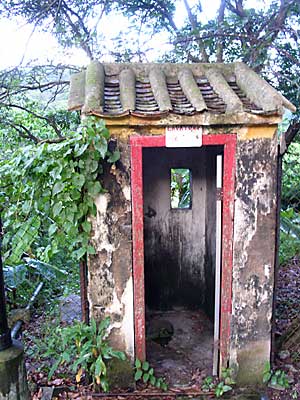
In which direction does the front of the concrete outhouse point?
toward the camera

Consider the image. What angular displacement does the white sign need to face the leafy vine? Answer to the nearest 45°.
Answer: approximately 90° to its right
